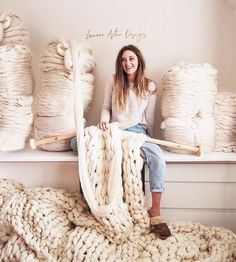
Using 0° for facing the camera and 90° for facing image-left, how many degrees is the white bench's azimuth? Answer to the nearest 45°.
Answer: approximately 0°

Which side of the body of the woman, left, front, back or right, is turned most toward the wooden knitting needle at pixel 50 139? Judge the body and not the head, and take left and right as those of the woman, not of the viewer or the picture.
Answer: right
